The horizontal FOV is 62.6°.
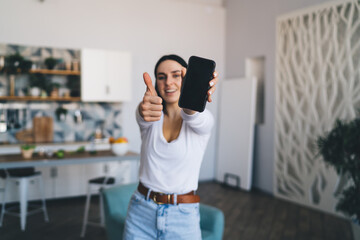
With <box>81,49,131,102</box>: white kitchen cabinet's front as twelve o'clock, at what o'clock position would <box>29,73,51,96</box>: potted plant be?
The potted plant is roughly at 3 o'clock from the white kitchen cabinet.

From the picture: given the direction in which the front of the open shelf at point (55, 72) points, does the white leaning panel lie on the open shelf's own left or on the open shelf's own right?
on the open shelf's own left

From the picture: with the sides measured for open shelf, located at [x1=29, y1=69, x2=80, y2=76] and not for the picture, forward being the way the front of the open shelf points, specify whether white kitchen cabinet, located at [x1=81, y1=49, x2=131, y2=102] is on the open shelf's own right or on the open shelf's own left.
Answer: on the open shelf's own left

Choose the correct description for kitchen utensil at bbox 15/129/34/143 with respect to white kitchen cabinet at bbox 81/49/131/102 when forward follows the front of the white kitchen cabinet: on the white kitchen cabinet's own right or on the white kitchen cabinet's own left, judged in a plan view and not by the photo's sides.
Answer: on the white kitchen cabinet's own right

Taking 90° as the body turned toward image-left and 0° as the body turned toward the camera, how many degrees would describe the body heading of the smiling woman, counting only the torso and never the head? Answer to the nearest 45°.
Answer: approximately 0°

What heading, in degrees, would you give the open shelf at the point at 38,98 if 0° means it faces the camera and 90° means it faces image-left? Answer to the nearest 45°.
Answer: approximately 0°
